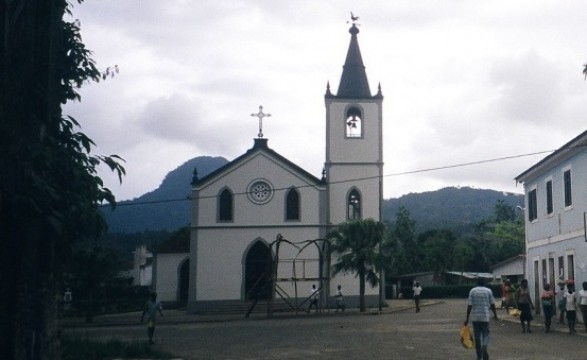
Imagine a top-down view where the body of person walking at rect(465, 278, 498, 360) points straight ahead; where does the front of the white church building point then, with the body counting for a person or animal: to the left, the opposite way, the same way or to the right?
the opposite way

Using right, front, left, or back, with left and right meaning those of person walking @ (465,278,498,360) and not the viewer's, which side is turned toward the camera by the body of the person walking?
back

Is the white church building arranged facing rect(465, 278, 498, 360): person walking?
yes

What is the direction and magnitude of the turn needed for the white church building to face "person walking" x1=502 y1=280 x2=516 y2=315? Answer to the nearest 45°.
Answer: approximately 45° to its left

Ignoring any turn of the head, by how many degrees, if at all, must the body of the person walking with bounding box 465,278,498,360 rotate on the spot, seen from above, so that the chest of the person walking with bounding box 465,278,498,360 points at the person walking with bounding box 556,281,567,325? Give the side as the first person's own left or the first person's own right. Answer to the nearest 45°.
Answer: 0° — they already face them

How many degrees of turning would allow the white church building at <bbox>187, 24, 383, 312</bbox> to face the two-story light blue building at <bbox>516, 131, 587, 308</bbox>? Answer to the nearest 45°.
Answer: approximately 45° to its left
